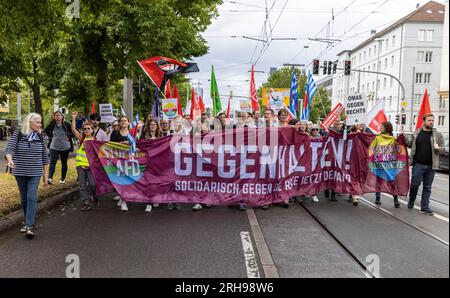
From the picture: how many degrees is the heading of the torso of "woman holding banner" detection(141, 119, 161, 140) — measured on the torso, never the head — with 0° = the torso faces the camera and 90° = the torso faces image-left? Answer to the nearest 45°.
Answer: approximately 0°

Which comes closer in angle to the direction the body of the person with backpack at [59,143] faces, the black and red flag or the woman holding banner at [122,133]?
the woman holding banner

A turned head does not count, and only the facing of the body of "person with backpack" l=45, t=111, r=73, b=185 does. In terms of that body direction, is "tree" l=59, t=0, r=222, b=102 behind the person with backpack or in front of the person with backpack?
behind

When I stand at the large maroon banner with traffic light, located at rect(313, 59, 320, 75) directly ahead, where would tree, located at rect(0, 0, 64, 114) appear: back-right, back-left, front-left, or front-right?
front-left

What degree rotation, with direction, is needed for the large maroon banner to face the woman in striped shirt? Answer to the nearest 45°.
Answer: approximately 45° to its right

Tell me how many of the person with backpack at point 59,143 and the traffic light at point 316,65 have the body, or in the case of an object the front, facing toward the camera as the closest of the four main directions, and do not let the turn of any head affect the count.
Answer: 2

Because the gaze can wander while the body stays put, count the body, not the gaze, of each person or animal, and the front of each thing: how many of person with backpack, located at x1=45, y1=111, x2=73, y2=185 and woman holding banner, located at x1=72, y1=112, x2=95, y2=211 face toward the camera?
2

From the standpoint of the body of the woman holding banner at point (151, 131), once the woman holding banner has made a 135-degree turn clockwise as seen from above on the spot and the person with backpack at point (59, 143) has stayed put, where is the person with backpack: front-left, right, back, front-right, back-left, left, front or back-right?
front

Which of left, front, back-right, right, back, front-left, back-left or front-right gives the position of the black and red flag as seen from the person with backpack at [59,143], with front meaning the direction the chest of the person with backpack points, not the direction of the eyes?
left
